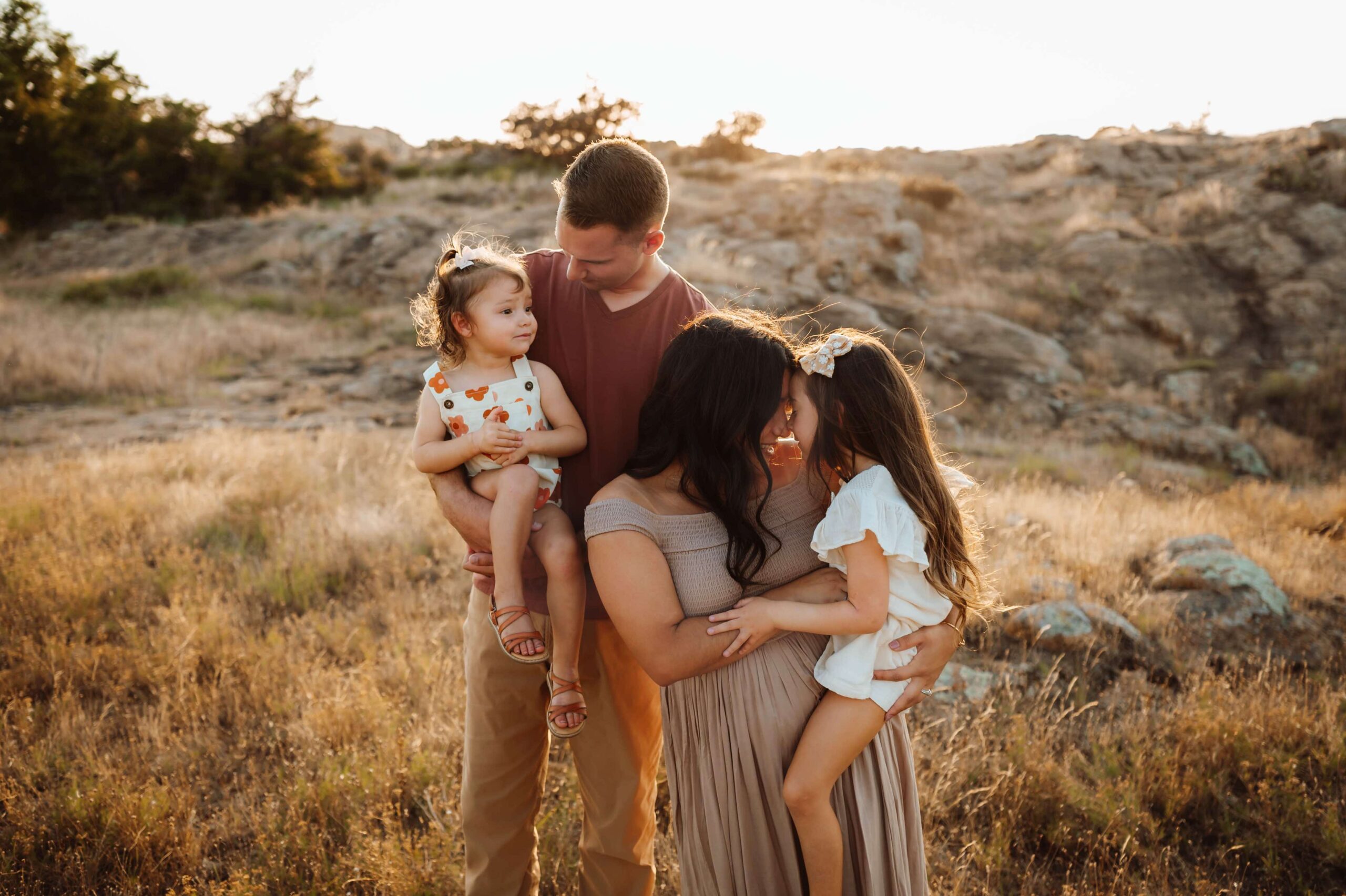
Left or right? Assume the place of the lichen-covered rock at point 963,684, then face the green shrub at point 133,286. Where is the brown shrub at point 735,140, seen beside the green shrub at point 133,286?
right

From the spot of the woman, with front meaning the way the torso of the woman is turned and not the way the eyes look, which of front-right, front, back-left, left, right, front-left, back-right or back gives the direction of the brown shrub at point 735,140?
back-left

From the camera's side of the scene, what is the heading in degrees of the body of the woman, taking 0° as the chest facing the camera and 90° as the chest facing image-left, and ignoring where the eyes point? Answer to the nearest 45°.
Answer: approximately 315°

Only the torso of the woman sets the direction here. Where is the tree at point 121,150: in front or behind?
behind

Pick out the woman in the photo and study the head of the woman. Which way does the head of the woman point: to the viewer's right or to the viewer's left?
to the viewer's right

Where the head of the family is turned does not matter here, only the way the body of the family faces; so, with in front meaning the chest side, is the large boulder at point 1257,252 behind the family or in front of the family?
behind

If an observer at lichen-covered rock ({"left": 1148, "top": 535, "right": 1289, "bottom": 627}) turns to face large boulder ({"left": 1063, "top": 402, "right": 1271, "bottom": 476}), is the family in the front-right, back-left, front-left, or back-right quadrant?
back-left

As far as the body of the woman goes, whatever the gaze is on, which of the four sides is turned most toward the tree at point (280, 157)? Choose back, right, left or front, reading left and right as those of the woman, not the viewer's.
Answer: back
